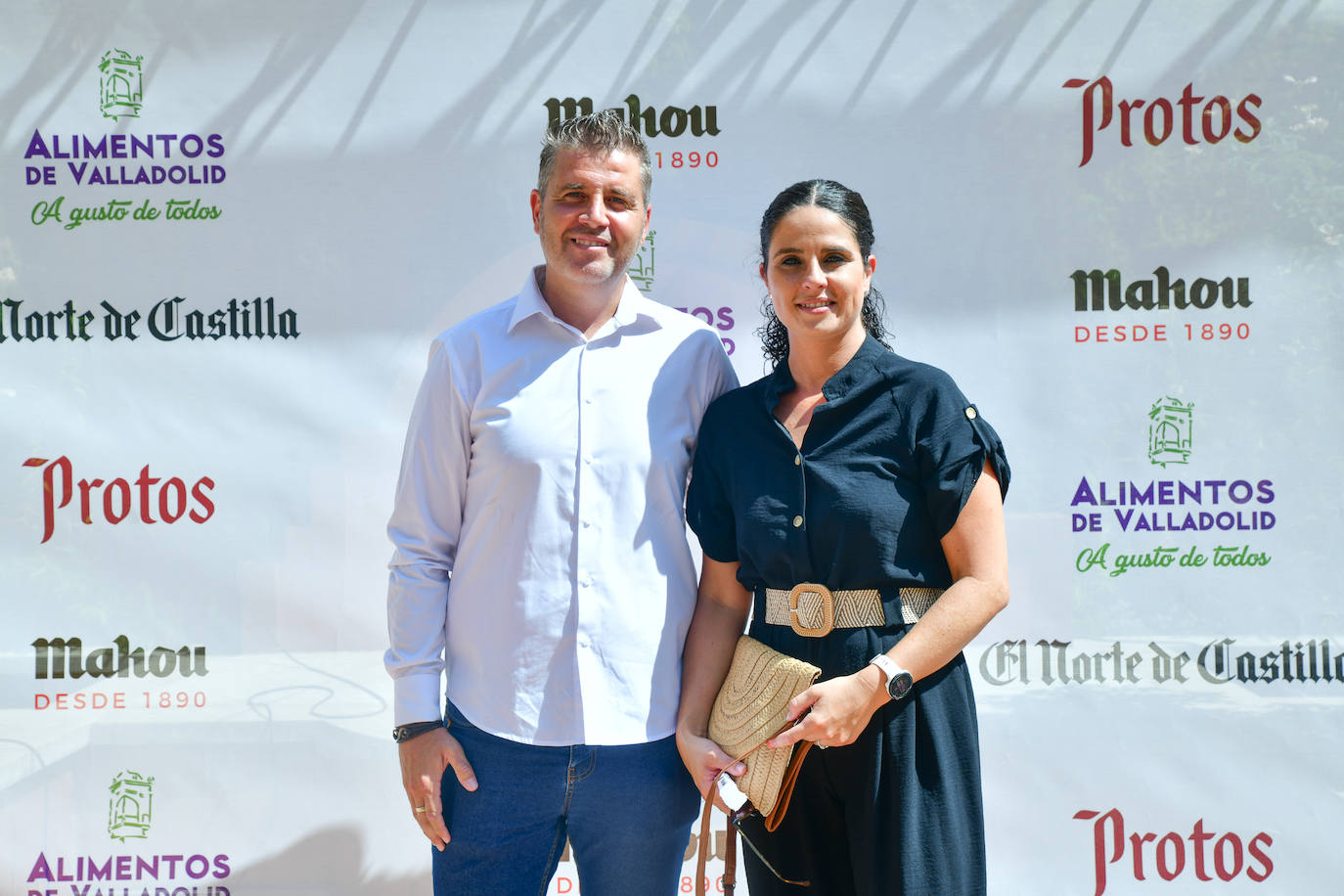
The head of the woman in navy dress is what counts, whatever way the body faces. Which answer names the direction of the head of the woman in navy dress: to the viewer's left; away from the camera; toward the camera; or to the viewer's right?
toward the camera

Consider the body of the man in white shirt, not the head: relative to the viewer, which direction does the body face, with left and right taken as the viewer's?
facing the viewer

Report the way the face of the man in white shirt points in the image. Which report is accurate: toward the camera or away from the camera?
toward the camera
